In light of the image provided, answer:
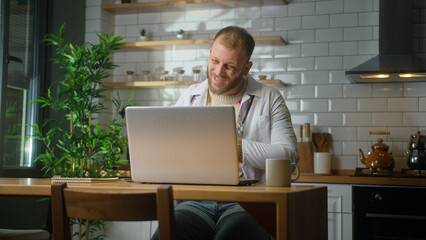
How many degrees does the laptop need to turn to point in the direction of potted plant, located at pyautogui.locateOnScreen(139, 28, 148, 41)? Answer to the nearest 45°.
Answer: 0° — it already faces it

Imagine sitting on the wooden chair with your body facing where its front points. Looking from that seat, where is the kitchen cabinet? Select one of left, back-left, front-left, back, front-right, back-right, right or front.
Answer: front-right

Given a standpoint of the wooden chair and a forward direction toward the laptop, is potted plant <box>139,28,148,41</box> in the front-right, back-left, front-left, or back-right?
front-left

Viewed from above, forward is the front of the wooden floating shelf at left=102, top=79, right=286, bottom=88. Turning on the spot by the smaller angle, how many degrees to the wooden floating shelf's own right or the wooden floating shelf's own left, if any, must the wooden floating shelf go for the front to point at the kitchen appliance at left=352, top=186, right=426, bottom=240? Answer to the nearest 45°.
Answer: approximately 45° to the wooden floating shelf's own left

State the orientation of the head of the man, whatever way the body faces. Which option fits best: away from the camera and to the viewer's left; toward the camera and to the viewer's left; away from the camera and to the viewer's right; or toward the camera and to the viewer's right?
toward the camera and to the viewer's left

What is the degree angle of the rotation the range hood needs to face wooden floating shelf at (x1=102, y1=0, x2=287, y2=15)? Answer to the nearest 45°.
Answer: approximately 90° to its right

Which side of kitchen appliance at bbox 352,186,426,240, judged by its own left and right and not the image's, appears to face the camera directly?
front

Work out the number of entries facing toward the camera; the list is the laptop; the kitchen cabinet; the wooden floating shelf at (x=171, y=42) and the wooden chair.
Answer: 2

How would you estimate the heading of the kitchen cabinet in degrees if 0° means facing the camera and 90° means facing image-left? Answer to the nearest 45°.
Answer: approximately 0°

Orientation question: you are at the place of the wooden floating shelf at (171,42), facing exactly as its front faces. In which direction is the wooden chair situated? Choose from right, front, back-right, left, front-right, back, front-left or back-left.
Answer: front

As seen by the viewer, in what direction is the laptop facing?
away from the camera

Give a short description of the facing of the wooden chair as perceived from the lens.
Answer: facing away from the viewer

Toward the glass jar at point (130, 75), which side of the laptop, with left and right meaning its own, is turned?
front

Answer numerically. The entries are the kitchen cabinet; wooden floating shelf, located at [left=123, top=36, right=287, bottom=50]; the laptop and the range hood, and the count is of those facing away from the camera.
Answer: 1

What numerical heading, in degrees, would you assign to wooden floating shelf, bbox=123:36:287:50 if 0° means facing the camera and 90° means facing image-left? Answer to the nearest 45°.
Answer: approximately 0°

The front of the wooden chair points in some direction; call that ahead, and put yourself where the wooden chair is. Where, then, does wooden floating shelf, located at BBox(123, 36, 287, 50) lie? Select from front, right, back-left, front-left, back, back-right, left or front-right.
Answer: front

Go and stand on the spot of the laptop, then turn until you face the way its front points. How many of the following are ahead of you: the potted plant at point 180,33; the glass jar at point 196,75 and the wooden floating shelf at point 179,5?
3
